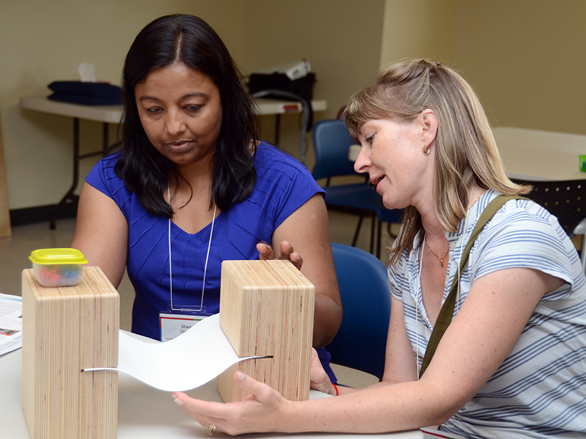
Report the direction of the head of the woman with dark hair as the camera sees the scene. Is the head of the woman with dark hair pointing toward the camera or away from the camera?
toward the camera

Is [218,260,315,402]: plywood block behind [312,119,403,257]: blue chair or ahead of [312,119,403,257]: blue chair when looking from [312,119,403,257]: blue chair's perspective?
ahead

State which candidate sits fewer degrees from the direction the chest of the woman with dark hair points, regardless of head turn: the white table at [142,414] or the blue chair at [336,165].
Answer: the white table

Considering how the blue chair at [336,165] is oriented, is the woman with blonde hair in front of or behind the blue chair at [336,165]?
in front

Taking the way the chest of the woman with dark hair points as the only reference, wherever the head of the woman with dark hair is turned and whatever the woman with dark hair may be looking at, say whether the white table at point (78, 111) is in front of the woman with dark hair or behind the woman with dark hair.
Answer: behind

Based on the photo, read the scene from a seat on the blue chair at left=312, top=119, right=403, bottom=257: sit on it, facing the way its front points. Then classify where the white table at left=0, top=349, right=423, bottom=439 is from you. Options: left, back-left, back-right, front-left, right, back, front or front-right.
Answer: front-right

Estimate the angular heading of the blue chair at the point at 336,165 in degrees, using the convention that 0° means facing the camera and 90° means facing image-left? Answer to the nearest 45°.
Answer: approximately 315°

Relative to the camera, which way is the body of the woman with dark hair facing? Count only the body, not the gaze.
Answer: toward the camera

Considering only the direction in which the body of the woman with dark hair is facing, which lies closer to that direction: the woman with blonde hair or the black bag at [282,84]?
the woman with blonde hair

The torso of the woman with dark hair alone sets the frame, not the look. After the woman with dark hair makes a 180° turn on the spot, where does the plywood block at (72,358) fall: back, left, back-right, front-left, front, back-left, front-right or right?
back

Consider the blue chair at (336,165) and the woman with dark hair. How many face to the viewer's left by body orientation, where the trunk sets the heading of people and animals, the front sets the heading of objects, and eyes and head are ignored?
0

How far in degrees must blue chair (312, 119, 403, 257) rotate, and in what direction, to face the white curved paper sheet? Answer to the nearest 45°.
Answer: approximately 45° to its right

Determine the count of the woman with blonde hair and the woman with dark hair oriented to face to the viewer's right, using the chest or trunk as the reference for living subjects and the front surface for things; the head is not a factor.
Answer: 0

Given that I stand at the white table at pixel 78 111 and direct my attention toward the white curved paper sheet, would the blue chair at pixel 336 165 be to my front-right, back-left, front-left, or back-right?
front-left

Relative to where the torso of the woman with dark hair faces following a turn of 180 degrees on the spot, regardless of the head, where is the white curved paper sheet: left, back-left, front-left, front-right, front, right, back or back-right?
back

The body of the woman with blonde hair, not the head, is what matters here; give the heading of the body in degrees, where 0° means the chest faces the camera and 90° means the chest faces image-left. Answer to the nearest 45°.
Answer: approximately 45°
